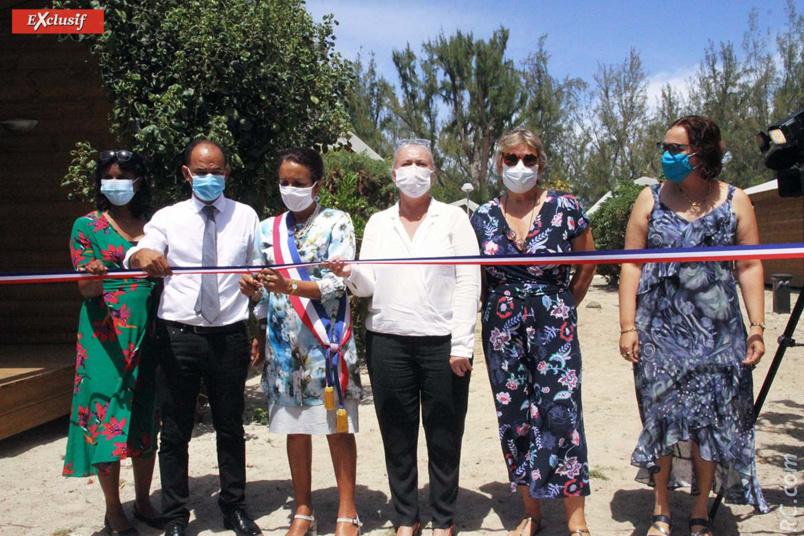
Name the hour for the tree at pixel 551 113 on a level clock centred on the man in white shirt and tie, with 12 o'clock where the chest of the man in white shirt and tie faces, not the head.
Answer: The tree is roughly at 7 o'clock from the man in white shirt and tie.

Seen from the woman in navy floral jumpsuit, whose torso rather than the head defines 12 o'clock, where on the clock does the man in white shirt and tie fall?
The man in white shirt and tie is roughly at 3 o'clock from the woman in navy floral jumpsuit.

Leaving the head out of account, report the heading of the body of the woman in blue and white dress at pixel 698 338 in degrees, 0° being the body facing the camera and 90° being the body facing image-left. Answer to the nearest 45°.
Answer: approximately 0°

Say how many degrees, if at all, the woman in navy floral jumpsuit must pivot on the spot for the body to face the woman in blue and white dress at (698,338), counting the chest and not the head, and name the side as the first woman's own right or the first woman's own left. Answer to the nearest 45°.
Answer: approximately 90° to the first woman's own left

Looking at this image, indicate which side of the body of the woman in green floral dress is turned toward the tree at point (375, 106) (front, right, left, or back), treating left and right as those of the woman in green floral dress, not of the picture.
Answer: back

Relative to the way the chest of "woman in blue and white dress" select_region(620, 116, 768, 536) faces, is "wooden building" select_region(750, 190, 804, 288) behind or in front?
behind

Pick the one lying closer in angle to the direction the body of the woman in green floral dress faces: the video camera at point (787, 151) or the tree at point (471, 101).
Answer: the video camera
